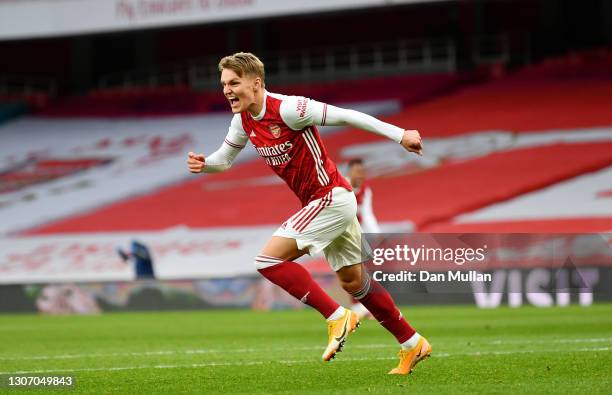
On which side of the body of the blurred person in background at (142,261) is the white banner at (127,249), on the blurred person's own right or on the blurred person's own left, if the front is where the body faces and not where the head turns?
on the blurred person's own right

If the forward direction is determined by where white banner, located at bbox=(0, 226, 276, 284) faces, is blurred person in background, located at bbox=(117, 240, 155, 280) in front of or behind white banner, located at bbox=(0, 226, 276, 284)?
in front

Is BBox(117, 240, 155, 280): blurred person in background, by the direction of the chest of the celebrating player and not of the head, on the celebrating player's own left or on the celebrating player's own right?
on the celebrating player's own right

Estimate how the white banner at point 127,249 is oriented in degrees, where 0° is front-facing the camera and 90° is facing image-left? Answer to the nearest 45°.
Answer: approximately 0°

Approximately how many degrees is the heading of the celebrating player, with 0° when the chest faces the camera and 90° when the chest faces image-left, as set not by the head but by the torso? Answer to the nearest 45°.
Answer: approximately 45°

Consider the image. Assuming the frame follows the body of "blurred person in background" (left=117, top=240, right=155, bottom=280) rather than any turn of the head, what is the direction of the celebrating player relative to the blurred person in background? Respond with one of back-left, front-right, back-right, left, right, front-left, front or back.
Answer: left
